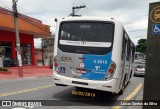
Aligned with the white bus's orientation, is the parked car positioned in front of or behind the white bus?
in front

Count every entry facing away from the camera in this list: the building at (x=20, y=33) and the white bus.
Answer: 1

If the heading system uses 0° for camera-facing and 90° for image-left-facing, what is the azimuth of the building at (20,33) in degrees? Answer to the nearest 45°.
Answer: approximately 315°

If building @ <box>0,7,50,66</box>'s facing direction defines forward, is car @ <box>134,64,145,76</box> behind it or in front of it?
in front

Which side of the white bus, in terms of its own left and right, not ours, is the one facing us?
back

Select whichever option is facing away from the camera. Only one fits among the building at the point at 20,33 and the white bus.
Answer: the white bus

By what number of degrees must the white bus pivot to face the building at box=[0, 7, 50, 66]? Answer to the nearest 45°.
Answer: approximately 45° to its left
